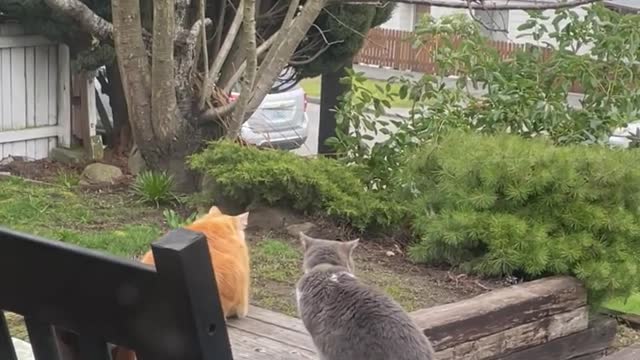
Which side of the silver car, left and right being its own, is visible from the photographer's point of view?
back

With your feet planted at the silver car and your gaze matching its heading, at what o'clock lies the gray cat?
The gray cat is roughly at 6 o'clock from the silver car.

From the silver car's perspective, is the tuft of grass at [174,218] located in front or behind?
behind

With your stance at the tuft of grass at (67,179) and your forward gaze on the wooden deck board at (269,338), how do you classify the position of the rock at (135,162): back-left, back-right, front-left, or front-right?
back-left

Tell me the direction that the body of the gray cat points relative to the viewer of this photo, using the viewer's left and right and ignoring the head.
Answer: facing away from the viewer and to the left of the viewer

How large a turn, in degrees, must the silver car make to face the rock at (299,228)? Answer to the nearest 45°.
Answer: approximately 180°

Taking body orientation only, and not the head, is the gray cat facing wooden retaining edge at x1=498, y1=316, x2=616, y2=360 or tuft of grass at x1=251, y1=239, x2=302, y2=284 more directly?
the tuft of grass
